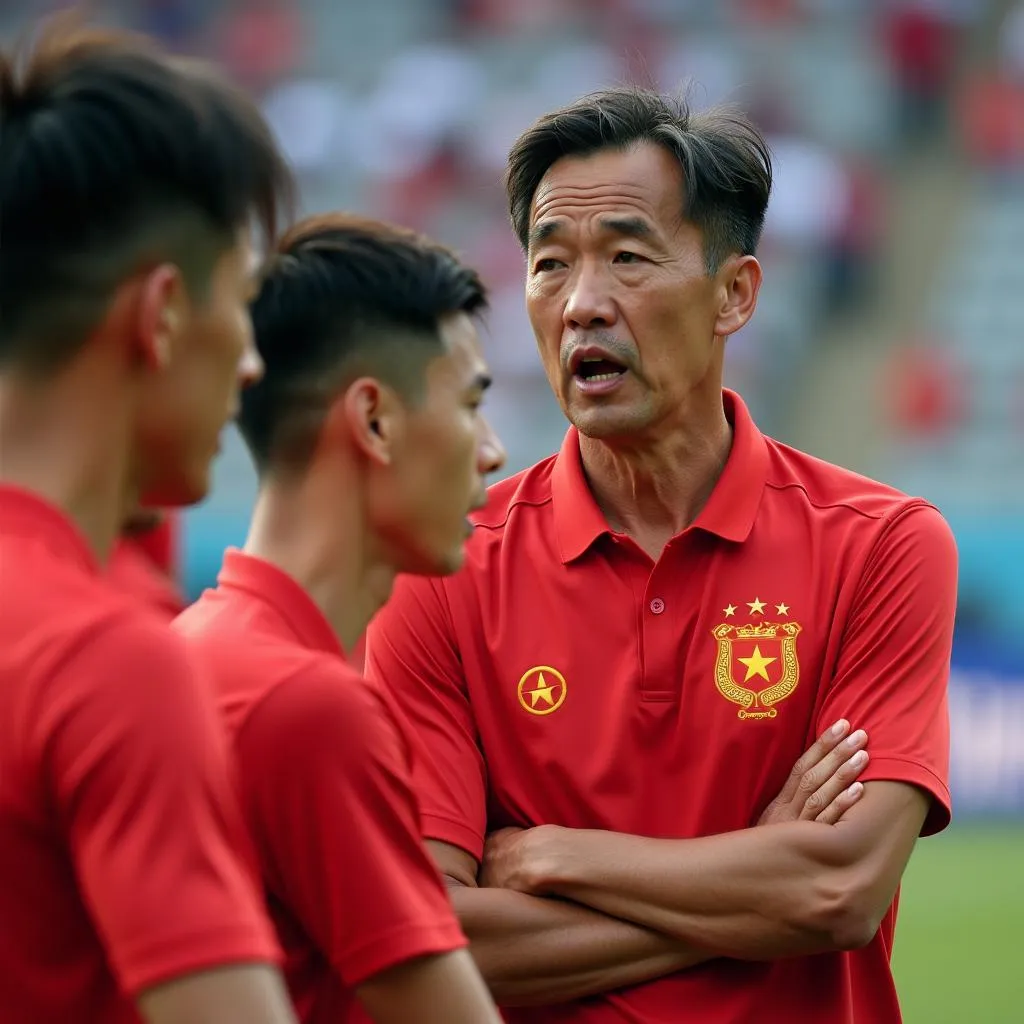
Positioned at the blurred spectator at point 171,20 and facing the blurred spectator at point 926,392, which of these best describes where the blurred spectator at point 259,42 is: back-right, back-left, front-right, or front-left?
front-left

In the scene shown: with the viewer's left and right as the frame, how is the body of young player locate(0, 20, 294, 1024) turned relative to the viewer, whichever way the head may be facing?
facing away from the viewer and to the right of the viewer

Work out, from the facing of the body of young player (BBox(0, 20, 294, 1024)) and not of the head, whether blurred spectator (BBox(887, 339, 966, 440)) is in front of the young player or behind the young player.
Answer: in front

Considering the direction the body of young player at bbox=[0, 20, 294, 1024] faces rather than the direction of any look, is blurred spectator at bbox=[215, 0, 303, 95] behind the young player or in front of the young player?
in front

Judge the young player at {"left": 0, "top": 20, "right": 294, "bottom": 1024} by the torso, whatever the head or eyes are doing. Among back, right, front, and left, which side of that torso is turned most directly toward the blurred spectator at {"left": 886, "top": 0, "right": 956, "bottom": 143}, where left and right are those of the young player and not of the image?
front

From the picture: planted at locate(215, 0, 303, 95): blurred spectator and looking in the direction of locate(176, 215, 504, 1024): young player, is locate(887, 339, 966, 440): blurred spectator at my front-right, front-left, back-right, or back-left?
front-left
